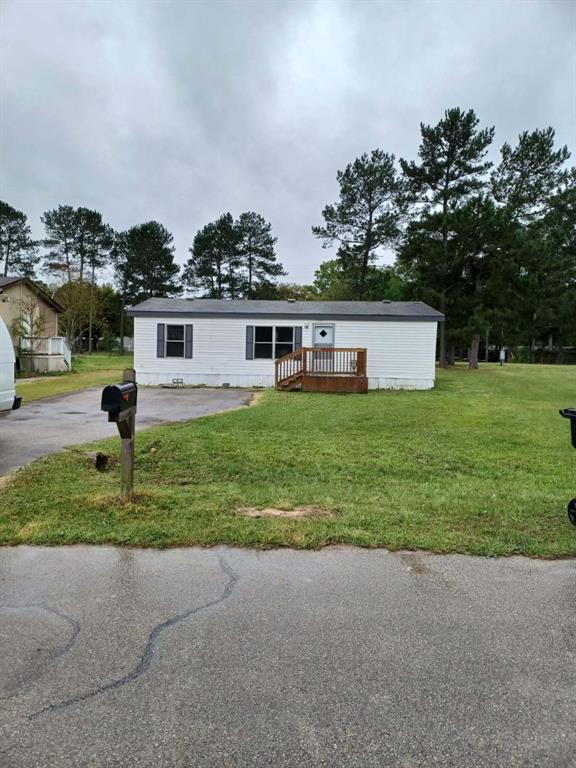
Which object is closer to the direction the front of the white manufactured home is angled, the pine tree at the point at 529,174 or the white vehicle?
the white vehicle

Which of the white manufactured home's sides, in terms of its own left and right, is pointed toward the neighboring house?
right

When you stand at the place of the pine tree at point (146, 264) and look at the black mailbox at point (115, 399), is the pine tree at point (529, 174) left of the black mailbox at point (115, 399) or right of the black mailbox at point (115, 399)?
left

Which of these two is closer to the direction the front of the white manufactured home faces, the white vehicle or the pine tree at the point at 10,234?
the white vehicle

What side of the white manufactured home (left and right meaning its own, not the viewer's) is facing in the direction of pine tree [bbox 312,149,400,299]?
back

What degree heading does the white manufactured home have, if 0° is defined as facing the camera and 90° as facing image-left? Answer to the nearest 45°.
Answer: approximately 0°

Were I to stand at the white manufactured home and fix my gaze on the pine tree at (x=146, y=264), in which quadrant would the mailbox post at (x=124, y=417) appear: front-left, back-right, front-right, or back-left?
back-left

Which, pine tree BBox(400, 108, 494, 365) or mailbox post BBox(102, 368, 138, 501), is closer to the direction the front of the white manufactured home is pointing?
the mailbox post

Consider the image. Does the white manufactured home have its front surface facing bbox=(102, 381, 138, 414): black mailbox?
yes

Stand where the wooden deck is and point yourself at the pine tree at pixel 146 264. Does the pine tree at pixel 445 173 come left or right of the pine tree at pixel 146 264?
right

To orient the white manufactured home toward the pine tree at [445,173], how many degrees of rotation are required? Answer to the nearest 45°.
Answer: approximately 135° to its left
